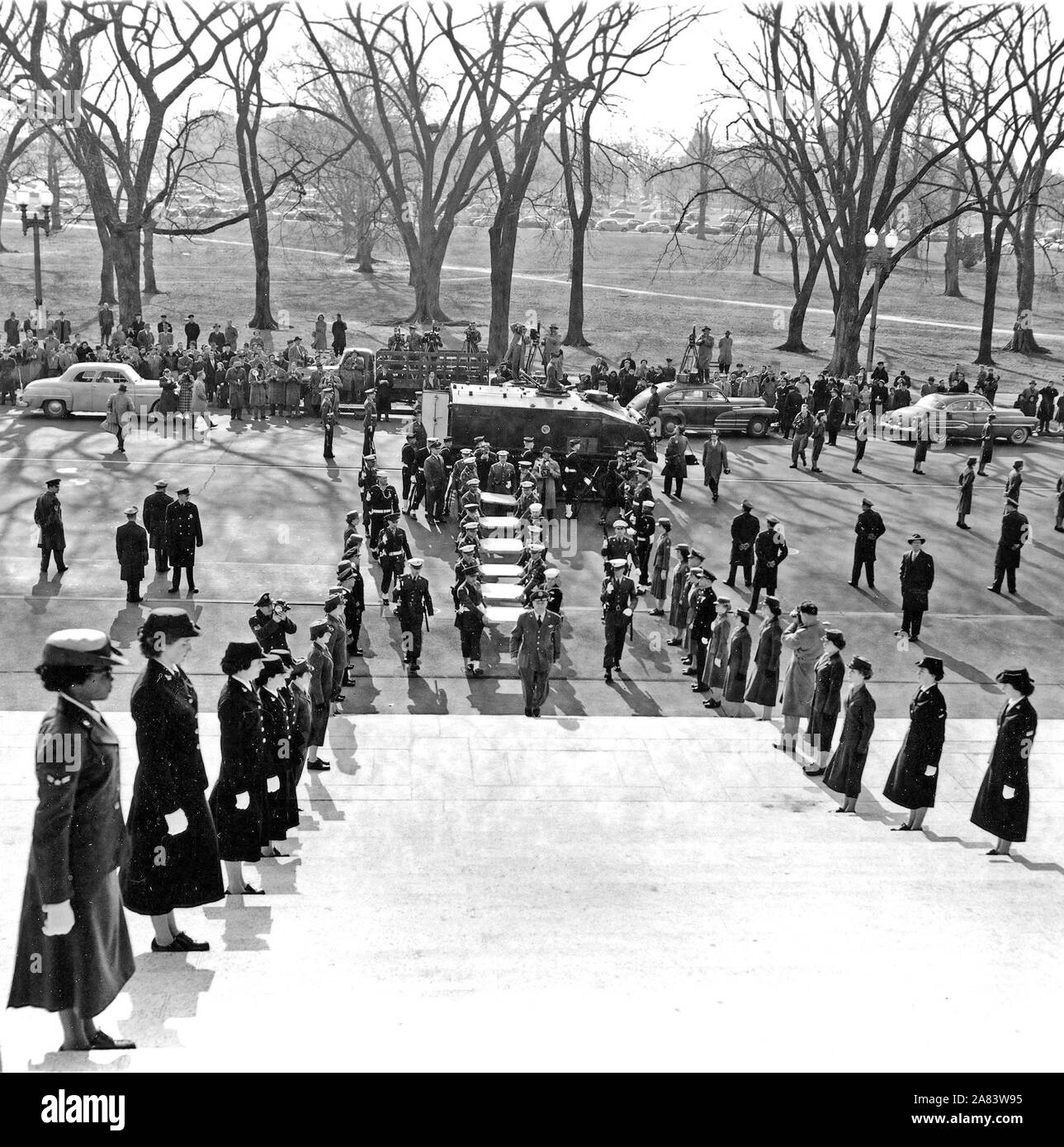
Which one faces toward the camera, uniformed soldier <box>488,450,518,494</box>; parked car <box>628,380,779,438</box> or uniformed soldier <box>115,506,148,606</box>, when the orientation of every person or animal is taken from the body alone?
uniformed soldier <box>488,450,518,494</box>

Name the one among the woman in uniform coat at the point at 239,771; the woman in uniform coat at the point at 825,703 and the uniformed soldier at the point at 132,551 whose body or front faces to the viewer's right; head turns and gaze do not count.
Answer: the woman in uniform coat at the point at 239,771

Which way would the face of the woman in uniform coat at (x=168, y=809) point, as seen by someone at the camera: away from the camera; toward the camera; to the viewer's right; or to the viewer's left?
to the viewer's right

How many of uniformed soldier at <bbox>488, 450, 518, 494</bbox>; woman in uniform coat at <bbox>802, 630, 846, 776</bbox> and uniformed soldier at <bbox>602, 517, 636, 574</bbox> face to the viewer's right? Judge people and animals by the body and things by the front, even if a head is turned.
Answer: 0

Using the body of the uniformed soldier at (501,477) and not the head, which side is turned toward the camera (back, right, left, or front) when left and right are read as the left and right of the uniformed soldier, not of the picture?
front

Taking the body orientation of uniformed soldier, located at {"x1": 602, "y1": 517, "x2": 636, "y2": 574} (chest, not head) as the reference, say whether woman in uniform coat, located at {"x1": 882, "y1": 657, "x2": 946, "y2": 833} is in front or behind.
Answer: in front

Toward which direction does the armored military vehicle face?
to the viewer's right

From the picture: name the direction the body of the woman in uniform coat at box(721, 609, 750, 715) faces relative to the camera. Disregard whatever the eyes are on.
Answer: to the viewer's left

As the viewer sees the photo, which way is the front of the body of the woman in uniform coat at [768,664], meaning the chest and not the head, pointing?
to the viewer's left

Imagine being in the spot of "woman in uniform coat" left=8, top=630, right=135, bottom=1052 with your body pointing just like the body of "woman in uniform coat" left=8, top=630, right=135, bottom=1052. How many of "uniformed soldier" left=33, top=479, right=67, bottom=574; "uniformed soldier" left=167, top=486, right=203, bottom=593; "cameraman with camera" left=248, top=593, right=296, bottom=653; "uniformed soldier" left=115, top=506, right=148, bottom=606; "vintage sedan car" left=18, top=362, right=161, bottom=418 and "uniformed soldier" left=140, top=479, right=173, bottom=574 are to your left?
6

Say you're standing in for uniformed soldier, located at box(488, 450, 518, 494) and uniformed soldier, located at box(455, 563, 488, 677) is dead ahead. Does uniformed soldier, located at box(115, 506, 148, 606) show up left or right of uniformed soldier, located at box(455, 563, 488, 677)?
right

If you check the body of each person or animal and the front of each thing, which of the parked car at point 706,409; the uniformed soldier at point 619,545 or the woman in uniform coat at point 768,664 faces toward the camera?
the uniformed soldier

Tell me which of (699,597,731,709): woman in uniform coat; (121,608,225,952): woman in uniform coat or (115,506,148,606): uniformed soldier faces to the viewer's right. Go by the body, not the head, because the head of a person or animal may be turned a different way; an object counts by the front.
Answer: (121,608,225,952): woman in uniform coat
